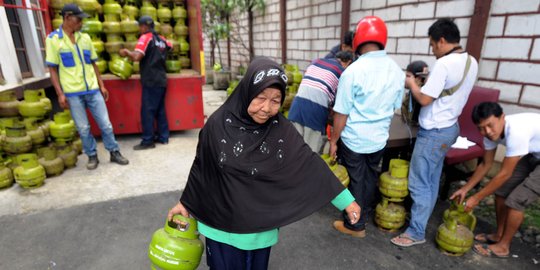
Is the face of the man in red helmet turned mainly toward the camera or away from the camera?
away from the camera

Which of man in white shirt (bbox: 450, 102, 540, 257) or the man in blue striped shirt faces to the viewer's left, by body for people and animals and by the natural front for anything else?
the man in white shirt

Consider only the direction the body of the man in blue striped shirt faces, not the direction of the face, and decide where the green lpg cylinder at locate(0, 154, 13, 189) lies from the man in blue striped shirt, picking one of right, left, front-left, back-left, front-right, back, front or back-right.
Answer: back-left

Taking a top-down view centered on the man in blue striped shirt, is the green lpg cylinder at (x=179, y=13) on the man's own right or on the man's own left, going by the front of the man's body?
on the man's own left

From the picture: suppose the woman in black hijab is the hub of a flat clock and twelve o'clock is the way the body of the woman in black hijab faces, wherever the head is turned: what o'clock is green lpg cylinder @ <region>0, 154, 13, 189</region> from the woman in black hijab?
The green lpg cylinder is roughly at 4 o'clock from the woman in black hijab.

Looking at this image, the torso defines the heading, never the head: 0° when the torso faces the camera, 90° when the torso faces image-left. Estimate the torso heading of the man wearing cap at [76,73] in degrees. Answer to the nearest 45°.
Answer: approximately 315°

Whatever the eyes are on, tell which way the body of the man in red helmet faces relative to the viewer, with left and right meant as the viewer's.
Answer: facing away from the viewer and to the left of the viewer

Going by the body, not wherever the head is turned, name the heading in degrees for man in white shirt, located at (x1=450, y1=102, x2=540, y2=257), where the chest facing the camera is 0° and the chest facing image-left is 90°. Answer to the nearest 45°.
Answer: approximately 90°

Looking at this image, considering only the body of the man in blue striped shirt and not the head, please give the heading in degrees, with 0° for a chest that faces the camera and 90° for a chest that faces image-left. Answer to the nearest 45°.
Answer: approximately 225°
